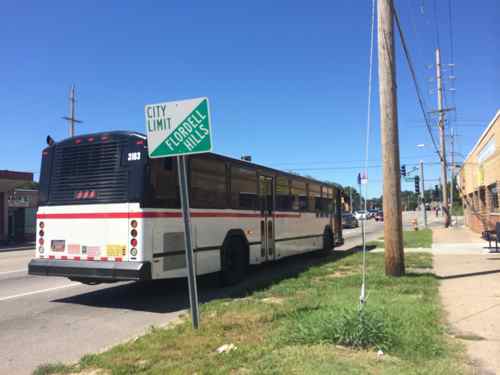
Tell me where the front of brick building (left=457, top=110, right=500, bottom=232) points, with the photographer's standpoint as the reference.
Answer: facing to the left of the viewer

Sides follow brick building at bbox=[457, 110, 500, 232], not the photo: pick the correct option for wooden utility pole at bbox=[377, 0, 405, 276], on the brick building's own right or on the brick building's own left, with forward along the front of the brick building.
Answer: on the brick building's own left

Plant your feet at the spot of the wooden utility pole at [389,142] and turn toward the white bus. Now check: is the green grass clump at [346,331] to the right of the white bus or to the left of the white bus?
left

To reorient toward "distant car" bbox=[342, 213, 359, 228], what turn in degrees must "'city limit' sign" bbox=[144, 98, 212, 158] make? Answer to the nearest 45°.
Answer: approximately 135° to its left

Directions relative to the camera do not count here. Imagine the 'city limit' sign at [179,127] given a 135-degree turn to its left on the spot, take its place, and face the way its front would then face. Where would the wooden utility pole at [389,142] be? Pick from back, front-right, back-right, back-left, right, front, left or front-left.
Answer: front

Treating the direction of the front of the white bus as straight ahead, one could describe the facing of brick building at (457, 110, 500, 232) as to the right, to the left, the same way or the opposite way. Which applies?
to the left

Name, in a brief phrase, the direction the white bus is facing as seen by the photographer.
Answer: facing away from the viewer and to the right of the viewer

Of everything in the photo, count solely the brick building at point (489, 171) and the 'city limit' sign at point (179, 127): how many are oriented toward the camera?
1

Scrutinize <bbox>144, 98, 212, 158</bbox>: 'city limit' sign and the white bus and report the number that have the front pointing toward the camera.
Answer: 1
